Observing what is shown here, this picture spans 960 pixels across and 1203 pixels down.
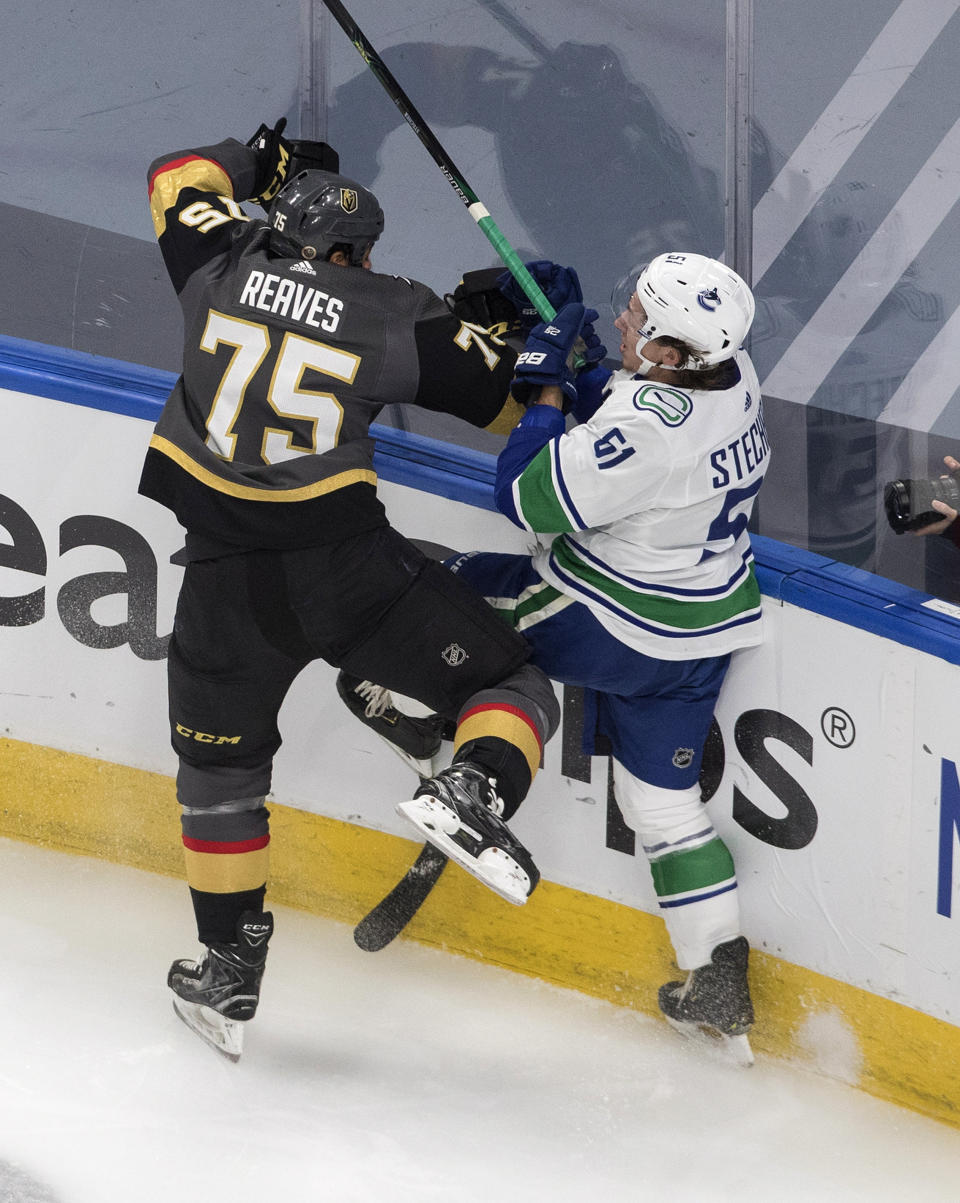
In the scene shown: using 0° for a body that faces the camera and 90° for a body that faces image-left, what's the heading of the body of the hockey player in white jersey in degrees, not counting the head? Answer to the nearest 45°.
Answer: approximately 90°

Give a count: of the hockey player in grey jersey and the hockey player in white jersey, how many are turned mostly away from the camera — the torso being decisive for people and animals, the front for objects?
1

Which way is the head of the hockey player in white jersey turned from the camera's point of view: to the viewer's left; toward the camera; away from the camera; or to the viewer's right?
to the viewer's left

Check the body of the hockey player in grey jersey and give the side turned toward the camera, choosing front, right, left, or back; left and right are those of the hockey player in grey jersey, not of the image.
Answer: back

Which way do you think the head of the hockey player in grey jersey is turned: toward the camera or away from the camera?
away from the camera
